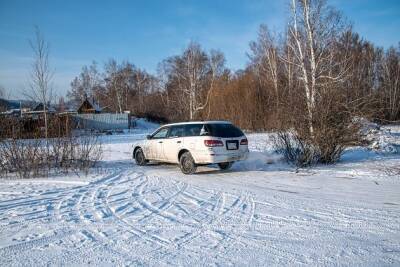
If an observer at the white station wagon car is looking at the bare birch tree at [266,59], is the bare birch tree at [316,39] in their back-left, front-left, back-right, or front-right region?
front-right

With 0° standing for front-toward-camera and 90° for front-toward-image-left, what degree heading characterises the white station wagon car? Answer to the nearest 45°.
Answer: approximately 135°

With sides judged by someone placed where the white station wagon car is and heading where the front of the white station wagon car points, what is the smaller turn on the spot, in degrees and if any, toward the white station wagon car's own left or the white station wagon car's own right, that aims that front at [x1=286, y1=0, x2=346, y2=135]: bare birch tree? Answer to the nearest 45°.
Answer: approximately 90° to the white station wagon car's own right

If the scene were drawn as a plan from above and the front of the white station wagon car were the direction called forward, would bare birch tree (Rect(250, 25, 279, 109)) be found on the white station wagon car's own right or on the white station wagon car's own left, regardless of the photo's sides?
on the white station wagon car's own right
